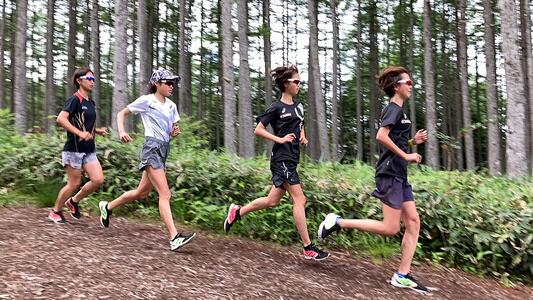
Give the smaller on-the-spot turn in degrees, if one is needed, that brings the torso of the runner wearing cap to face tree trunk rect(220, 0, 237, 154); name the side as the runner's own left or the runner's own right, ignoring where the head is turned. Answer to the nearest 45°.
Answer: approximately 135° to the runner's own left

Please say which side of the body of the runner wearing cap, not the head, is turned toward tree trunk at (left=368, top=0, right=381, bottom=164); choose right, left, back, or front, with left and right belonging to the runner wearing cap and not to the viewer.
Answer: left

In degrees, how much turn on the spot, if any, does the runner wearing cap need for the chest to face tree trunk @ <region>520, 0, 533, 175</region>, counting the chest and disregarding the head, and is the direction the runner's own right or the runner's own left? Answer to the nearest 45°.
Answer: approximately 90° to the runner's own left

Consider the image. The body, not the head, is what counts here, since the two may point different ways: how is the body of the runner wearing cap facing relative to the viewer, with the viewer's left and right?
facing the viewer and to the right of the viewer

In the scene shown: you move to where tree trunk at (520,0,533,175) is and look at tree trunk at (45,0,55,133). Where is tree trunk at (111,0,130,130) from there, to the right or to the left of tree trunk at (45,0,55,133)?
left

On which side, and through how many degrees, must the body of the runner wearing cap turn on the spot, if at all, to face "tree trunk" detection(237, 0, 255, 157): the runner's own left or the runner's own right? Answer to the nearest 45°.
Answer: approximately 135° to the runner's own left

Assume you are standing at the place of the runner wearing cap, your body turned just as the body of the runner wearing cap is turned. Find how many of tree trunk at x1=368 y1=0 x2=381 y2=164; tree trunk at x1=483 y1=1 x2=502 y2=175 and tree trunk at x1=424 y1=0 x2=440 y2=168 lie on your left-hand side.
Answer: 3

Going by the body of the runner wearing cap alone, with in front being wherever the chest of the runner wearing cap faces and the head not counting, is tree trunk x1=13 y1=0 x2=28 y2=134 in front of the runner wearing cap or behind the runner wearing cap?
behind

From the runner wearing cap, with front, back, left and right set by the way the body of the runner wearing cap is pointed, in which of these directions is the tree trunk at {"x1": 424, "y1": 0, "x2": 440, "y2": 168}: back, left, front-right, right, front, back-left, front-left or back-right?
left

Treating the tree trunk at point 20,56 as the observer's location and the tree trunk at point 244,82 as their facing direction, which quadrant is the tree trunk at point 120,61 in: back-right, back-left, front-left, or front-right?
front-right

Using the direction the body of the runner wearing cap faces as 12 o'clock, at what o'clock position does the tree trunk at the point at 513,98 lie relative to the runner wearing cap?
The tree trunk is roughly at 10 o'clock from the runner wearing cap.

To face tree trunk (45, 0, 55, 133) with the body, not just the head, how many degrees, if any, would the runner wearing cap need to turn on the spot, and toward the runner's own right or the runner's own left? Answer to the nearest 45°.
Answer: approximately 135° to the runner's own left
